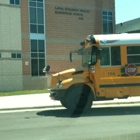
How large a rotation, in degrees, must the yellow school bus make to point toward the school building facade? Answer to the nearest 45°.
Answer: approximately 90° to its right

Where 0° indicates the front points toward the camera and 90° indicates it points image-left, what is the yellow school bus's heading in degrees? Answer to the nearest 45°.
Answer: approximately 90°
